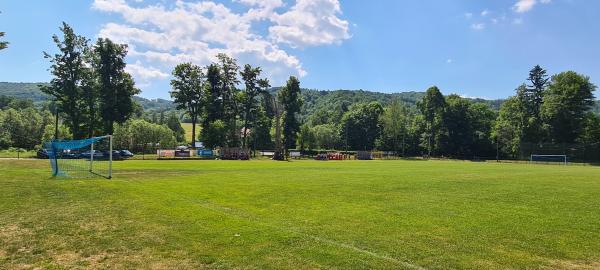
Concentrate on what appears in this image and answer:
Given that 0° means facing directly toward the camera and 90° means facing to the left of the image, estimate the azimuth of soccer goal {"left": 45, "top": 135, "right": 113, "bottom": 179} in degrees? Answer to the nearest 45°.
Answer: approximately 270°
